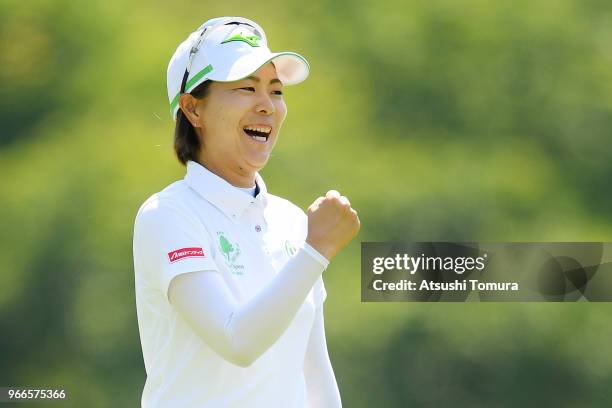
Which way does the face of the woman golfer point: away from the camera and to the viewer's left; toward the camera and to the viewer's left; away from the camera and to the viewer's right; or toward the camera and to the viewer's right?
toward the camera and to the viewer's right

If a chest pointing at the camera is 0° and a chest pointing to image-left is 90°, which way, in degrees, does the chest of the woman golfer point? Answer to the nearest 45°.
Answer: approximately 315°
